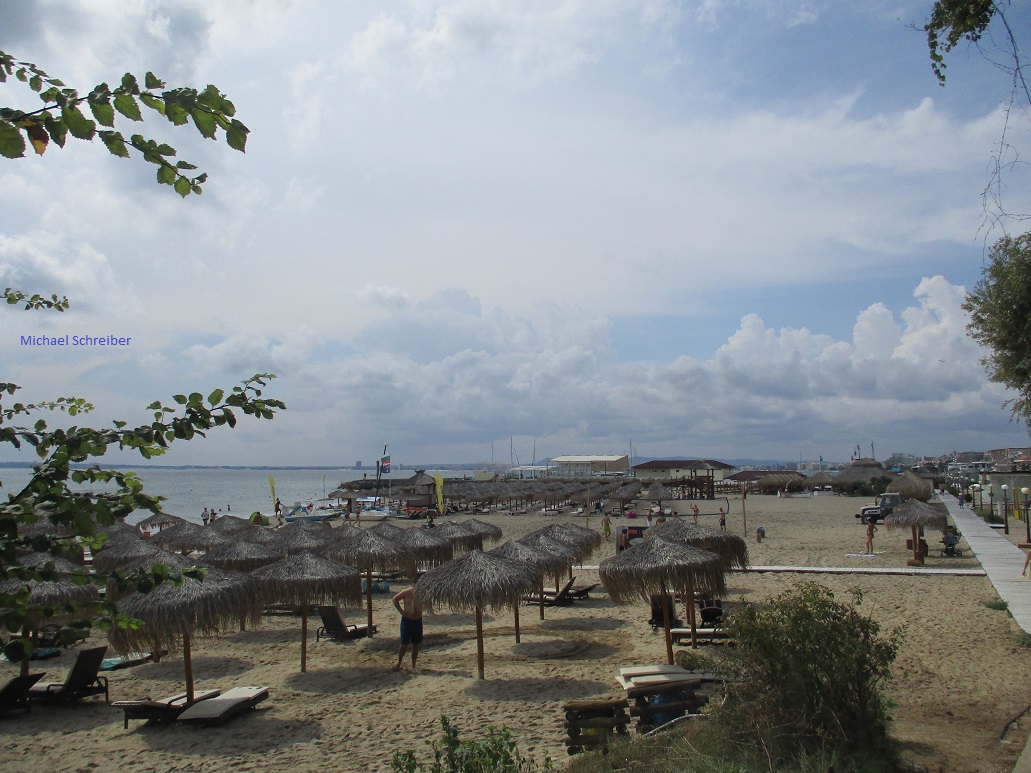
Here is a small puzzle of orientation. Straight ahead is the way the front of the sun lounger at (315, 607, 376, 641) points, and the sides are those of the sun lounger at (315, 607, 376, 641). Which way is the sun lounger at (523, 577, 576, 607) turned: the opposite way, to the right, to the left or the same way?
the opposite way

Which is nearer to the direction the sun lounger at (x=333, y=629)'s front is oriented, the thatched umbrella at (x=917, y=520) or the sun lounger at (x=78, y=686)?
the thatched umbrella

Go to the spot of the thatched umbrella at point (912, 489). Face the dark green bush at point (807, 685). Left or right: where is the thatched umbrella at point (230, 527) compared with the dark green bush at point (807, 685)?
right

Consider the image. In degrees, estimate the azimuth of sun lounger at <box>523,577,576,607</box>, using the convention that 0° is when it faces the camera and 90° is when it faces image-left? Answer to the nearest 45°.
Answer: approximately 90°

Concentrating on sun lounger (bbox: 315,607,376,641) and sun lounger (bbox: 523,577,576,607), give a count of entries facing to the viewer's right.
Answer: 1

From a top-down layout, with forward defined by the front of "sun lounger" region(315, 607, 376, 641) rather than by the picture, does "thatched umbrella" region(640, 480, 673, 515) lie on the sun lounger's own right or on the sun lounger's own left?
on the sun lounger's own left

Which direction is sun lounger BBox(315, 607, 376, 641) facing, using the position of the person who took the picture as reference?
facing to the right of the viewer
